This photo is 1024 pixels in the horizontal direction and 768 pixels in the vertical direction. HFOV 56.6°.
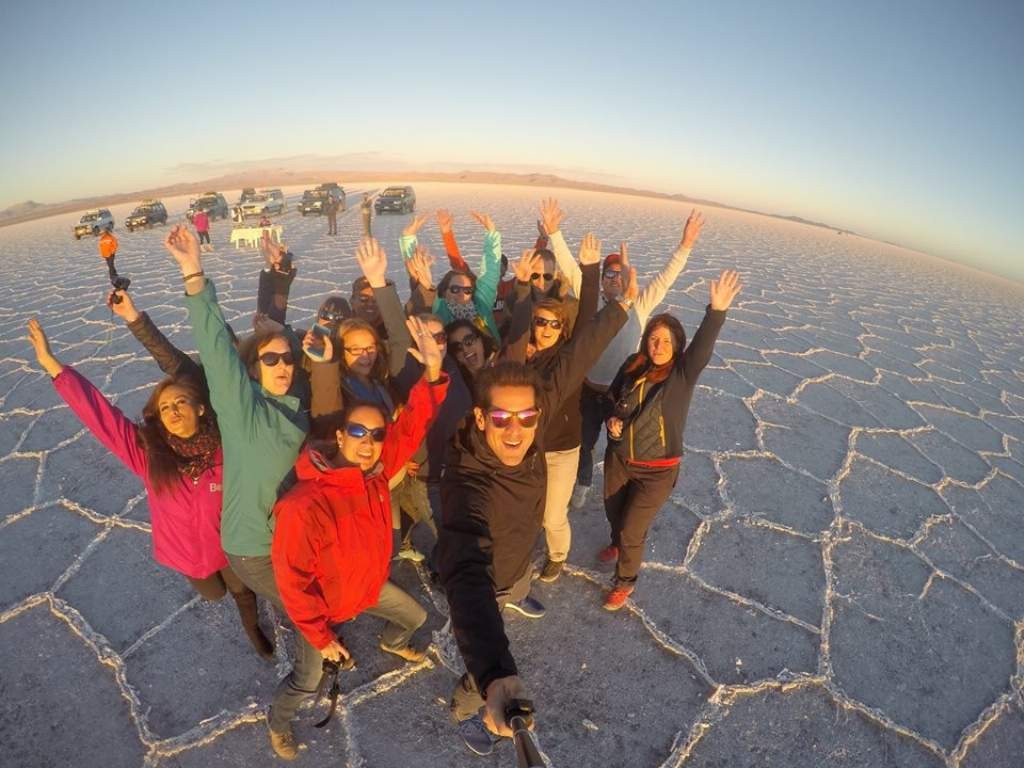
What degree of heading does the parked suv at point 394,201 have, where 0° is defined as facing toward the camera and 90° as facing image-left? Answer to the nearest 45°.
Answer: approximately 45°

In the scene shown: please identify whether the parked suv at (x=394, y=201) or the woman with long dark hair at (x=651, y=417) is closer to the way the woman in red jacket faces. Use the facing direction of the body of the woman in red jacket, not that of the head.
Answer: the woman with long dark hair

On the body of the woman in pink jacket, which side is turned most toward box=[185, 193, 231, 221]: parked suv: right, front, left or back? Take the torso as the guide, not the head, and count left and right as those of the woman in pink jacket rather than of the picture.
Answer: back

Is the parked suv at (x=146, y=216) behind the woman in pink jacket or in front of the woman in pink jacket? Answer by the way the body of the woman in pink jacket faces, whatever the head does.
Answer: behind
